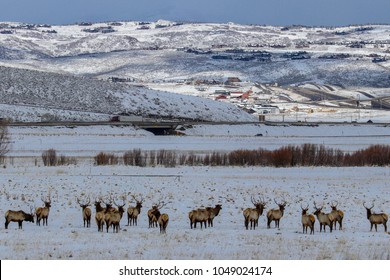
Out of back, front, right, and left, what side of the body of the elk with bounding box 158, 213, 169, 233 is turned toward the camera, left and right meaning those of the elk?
back

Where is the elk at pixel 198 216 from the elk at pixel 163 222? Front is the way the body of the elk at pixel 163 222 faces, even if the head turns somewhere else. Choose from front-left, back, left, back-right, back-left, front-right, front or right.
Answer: front-right

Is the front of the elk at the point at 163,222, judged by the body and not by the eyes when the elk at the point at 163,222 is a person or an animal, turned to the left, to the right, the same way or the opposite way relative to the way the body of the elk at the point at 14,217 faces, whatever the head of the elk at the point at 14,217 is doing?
to the left

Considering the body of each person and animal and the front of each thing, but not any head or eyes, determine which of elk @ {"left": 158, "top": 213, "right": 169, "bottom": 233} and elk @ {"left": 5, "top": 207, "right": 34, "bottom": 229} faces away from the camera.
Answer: elk @ {"left": 158, "top": 213, "right": 169, "bottom": 233}

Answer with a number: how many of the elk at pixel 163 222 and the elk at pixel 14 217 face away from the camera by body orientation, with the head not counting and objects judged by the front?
1
